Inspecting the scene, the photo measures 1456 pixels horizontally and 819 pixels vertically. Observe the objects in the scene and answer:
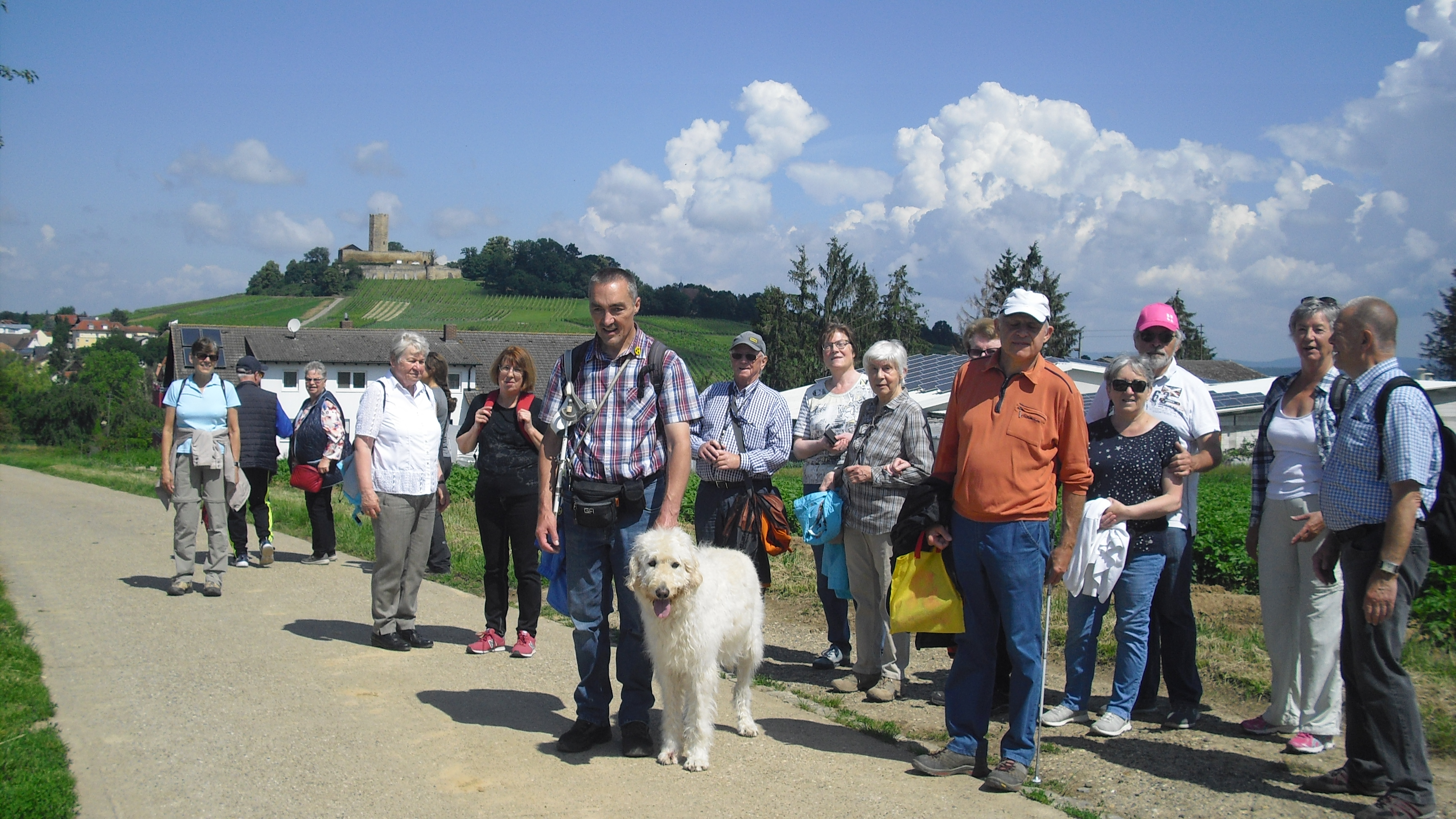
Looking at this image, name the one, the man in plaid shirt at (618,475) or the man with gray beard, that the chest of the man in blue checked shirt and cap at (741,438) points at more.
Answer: the man in plaid shirt

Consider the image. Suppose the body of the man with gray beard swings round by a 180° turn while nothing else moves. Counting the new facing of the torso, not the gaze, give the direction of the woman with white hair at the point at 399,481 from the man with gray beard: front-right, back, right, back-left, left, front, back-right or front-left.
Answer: left

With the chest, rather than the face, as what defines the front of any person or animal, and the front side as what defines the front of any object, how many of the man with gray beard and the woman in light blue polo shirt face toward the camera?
2

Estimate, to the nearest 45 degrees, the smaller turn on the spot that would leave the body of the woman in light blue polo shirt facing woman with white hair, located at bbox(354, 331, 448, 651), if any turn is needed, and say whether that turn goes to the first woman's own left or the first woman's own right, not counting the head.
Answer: approximately 45° to the first woman's own left

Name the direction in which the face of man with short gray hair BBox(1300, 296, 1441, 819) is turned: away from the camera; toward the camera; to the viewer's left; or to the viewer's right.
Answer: to the viewer's left

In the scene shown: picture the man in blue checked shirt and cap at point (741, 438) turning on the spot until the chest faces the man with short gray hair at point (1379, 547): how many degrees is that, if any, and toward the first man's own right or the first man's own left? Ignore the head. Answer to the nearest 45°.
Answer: approximately 90° to the first man's own left
